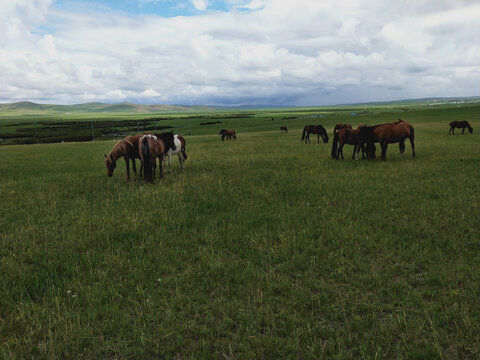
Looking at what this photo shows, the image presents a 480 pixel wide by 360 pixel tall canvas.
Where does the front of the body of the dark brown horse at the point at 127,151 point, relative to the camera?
to the viewer's left

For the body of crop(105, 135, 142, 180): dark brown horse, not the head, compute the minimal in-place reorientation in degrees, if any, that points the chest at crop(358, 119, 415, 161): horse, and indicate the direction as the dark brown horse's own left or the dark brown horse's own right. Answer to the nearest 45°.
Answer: approximately 180°

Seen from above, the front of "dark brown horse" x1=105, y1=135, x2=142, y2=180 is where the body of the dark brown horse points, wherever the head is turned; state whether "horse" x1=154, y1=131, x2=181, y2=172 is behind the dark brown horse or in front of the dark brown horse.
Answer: behind

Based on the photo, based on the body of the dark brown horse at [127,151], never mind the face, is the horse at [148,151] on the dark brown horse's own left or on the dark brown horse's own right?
on the dark brown horse's own left

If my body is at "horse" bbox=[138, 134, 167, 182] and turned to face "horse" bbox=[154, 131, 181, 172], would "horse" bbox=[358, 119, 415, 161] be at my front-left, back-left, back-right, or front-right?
front-right

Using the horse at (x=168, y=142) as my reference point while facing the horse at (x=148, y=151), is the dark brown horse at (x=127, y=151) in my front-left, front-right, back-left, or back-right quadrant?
front-right
